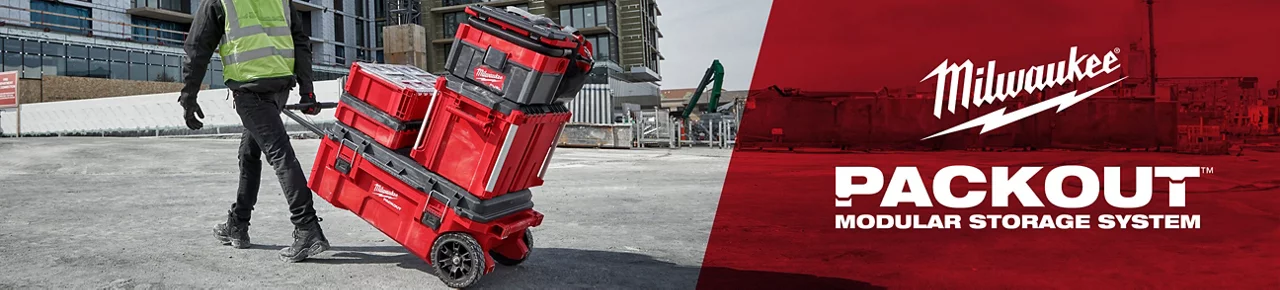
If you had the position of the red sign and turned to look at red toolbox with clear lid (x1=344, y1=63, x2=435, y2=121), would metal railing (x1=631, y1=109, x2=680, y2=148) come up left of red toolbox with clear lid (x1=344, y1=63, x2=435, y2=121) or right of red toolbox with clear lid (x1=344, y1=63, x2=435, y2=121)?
left

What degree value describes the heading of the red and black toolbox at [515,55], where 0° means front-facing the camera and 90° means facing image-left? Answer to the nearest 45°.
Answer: approximately 45°

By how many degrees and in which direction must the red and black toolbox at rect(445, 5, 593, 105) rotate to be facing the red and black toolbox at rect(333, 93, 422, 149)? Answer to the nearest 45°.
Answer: approximately 90° to its right

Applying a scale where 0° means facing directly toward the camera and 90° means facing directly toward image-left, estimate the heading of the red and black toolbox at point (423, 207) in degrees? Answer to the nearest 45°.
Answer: approximately 45°

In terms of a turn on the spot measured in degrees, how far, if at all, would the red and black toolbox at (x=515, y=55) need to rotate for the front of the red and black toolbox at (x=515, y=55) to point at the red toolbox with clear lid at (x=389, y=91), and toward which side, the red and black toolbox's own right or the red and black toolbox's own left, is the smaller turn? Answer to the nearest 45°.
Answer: approximately 90° to the red and black toolbox's own right

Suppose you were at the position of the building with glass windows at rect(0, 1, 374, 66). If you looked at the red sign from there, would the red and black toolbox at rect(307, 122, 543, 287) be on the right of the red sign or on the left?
left

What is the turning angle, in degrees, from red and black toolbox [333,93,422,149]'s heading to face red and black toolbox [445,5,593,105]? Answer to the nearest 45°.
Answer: approximately 90° to its left
